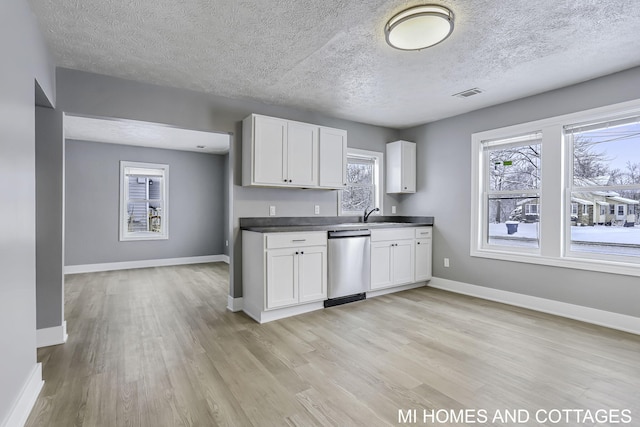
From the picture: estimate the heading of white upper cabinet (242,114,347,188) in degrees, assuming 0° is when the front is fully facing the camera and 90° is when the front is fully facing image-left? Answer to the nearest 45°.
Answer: approximately 315°

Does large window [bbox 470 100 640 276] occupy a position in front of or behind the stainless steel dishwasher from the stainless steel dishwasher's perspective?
in front

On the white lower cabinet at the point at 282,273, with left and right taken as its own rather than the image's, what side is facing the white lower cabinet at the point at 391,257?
left

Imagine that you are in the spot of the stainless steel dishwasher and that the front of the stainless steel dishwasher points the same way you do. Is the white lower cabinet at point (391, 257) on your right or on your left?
on your left

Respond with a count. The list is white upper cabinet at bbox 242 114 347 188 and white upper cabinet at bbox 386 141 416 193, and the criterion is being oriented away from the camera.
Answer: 0

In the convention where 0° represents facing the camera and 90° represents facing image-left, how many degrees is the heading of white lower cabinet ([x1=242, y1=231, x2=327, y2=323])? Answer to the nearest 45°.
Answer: approximately 315°
